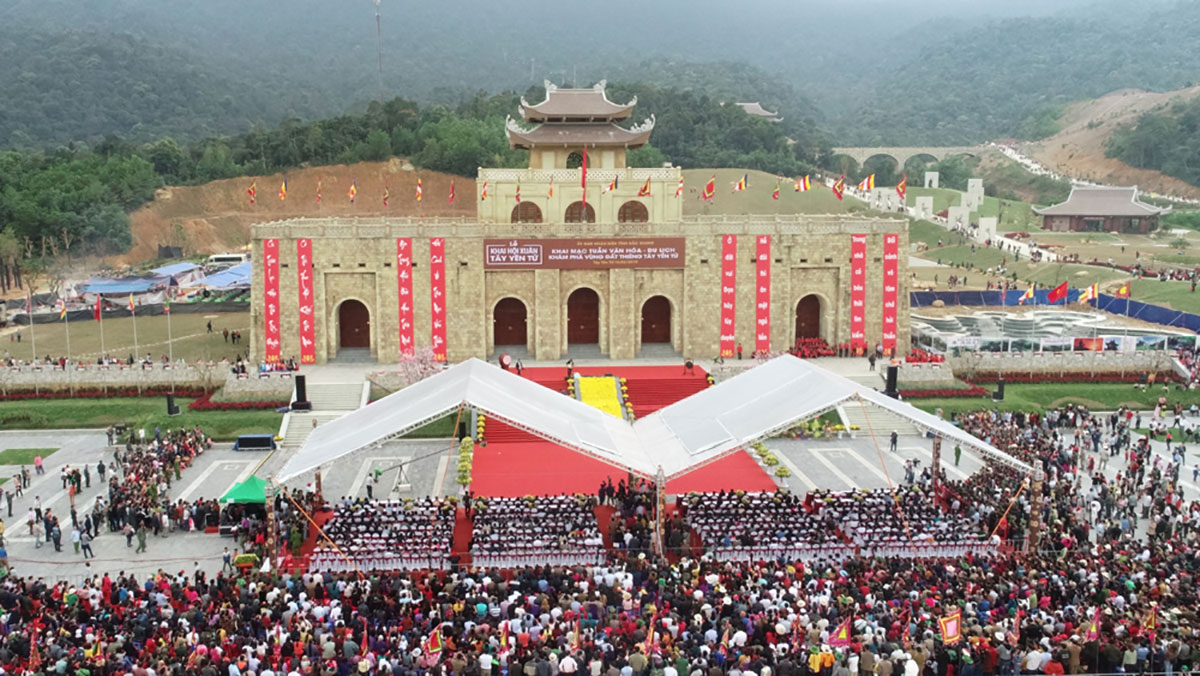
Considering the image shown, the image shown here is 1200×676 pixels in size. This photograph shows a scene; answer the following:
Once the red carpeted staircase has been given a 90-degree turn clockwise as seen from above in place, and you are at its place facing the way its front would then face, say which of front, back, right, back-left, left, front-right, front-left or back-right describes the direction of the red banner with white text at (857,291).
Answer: back-right

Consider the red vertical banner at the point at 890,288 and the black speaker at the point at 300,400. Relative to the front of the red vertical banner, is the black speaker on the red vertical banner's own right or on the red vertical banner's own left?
on the red vertical banner's own right

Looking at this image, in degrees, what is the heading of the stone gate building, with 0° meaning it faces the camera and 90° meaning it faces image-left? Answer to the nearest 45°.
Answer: approximately 0°

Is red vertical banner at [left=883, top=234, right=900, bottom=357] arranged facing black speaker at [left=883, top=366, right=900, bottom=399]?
yes

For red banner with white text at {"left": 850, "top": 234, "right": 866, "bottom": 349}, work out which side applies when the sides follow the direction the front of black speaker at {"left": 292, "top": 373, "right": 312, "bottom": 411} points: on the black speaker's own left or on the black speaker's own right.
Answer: on the black speaker's own left

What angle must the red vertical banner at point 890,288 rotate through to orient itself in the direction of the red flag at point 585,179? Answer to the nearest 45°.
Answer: approximately 90° to its right

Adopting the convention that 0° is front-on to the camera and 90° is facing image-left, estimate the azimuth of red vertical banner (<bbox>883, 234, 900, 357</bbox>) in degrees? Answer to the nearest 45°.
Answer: approximately 0°

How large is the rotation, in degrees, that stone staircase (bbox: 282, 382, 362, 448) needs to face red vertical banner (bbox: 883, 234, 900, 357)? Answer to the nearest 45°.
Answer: approximately 90° to its left

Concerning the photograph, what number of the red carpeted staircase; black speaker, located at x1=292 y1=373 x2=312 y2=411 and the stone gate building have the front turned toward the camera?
3

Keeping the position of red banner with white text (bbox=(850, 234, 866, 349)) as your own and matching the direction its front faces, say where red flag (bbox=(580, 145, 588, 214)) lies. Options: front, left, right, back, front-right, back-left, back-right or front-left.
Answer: right

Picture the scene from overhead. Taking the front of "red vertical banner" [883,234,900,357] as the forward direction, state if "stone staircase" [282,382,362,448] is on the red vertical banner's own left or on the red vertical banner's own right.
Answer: on the red vertical banner's own right
